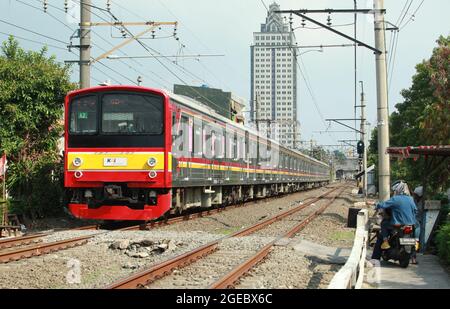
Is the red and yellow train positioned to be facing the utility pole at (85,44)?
no

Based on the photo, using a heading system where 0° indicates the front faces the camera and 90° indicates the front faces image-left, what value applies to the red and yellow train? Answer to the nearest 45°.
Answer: approximately 45°

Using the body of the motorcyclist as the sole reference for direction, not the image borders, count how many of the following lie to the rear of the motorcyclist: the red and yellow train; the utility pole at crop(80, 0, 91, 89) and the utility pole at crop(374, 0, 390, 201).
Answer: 0

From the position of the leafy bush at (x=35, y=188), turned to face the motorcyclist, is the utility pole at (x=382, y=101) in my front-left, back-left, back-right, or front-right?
front-left

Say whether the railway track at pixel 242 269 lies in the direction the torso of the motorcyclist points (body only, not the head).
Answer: no

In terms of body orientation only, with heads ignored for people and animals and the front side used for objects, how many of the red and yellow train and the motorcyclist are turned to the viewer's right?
0

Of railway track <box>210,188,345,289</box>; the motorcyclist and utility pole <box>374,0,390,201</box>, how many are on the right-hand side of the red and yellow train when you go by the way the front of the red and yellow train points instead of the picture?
0

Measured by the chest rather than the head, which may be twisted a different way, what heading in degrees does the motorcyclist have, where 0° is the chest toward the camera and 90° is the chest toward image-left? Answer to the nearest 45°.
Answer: approximately 135°

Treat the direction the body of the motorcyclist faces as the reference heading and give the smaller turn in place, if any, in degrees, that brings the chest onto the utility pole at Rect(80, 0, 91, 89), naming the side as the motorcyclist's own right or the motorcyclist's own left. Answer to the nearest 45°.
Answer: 0° — they already face it

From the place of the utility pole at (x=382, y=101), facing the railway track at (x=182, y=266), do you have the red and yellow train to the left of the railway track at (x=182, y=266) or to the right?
right

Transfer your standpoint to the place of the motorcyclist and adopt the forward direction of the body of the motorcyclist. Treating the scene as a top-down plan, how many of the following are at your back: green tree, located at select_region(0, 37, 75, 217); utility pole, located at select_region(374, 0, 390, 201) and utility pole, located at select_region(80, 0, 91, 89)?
0

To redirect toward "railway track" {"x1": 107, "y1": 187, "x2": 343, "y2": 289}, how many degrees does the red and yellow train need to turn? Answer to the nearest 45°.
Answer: approximately 45° to its left

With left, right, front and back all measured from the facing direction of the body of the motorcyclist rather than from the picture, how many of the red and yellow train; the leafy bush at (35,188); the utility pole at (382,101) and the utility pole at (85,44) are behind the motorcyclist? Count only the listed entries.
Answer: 0

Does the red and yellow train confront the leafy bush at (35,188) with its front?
no
